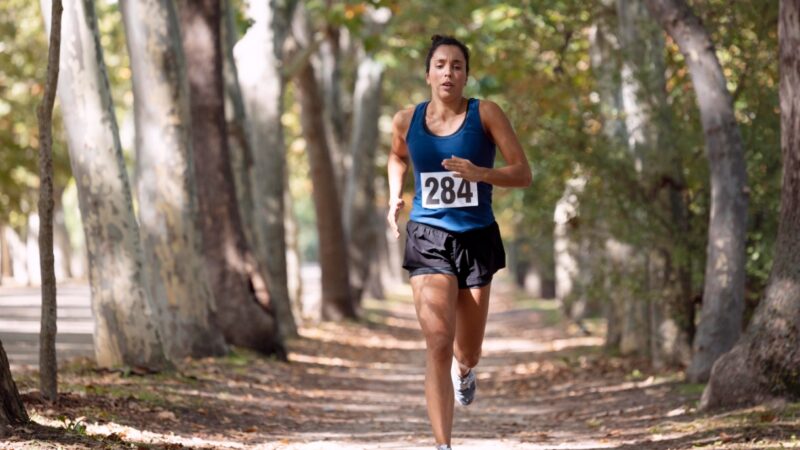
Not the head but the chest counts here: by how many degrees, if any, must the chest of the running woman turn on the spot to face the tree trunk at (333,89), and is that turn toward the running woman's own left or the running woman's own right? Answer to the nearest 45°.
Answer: approximately 180°

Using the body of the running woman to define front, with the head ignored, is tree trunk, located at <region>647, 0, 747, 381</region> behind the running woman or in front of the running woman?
behind

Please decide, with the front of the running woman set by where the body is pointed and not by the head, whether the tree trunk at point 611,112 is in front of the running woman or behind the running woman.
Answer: behind

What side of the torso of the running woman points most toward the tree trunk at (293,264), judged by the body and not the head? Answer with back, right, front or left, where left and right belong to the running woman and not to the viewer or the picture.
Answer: back

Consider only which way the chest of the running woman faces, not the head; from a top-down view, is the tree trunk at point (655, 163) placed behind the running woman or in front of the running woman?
behind

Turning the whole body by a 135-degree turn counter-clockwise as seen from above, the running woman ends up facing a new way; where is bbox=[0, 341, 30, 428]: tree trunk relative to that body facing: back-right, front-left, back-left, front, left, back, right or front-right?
back-left

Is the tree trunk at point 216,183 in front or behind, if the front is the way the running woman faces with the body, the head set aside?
behind

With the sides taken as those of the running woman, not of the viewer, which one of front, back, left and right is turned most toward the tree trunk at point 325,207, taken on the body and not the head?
back

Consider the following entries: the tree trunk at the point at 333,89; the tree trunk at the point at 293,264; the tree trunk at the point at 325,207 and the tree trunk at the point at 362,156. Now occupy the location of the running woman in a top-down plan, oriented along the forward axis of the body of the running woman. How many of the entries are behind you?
4

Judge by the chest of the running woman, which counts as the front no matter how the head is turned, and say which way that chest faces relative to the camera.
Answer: toward the camera

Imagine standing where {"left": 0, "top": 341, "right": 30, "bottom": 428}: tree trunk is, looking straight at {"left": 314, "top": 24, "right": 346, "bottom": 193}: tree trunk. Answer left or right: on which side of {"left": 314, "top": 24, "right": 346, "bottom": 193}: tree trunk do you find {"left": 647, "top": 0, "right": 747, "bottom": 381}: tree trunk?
right

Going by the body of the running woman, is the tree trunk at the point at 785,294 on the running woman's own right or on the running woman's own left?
on the running woman's own left

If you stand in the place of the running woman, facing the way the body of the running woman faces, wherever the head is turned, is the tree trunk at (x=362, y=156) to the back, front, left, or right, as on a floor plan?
back

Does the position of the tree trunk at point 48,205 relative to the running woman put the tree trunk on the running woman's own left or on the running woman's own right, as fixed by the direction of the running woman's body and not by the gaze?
on the running woman's own right
